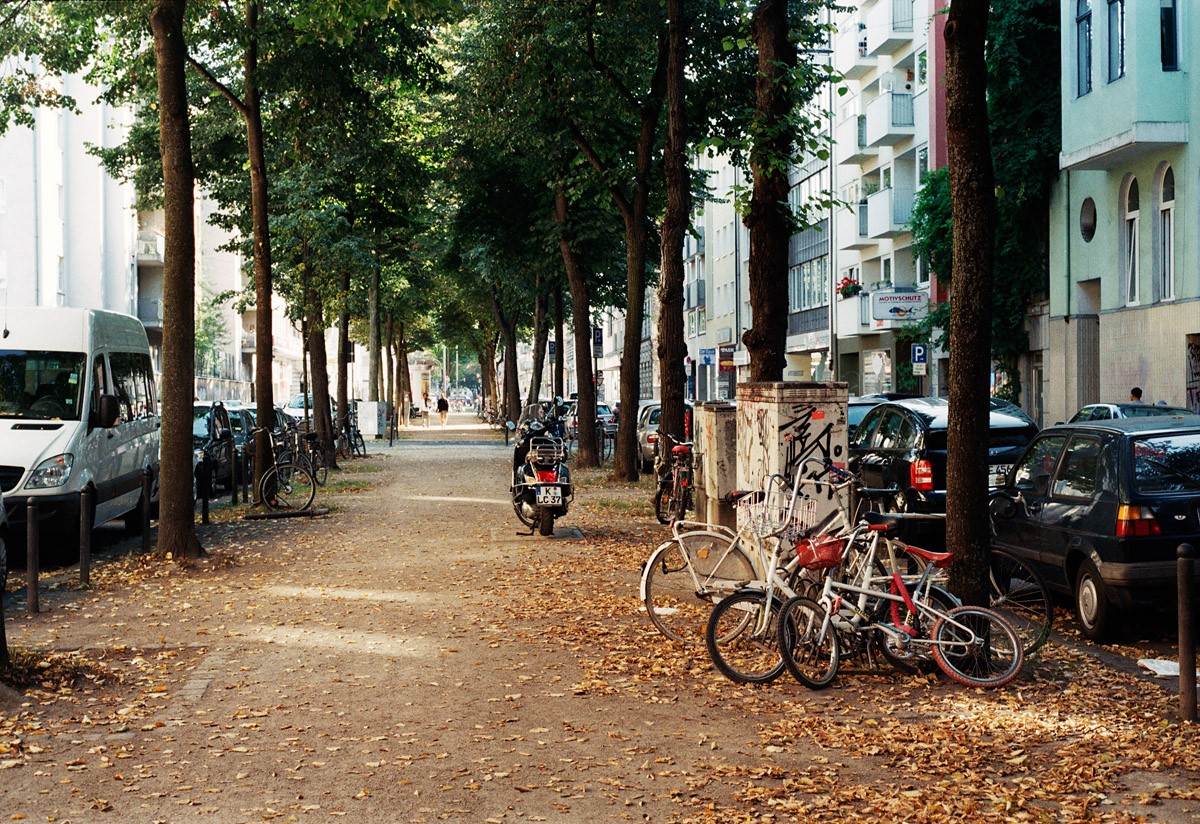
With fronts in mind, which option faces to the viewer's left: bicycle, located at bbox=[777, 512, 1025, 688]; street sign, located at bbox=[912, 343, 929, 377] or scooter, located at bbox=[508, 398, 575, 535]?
the bicycle

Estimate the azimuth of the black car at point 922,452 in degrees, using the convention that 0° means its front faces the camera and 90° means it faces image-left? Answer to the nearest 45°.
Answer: approximately 135°

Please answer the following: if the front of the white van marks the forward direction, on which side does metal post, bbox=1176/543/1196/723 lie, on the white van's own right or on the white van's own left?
on the white van's own left

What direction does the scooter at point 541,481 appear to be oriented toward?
away from the camera

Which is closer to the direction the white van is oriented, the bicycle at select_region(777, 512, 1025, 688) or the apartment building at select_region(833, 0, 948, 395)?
the bicycle

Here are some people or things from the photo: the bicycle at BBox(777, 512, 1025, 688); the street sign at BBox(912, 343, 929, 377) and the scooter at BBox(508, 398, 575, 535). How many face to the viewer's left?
1

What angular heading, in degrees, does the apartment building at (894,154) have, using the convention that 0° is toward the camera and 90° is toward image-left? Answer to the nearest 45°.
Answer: approximately 45°

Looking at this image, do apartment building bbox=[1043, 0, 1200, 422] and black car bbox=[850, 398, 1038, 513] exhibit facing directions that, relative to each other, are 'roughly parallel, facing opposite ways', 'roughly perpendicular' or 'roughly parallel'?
roughly perpendicular

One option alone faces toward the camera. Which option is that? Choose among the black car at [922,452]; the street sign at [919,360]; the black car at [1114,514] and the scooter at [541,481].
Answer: the street sign

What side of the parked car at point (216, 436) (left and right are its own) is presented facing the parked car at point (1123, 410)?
left

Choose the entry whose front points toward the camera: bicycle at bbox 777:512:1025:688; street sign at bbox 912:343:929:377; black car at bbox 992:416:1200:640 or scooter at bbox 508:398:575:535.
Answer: the street sign

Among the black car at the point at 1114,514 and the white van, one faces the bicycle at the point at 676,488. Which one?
the black car

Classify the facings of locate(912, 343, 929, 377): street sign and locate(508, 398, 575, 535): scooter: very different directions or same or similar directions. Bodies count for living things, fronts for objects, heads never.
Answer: very different directions
